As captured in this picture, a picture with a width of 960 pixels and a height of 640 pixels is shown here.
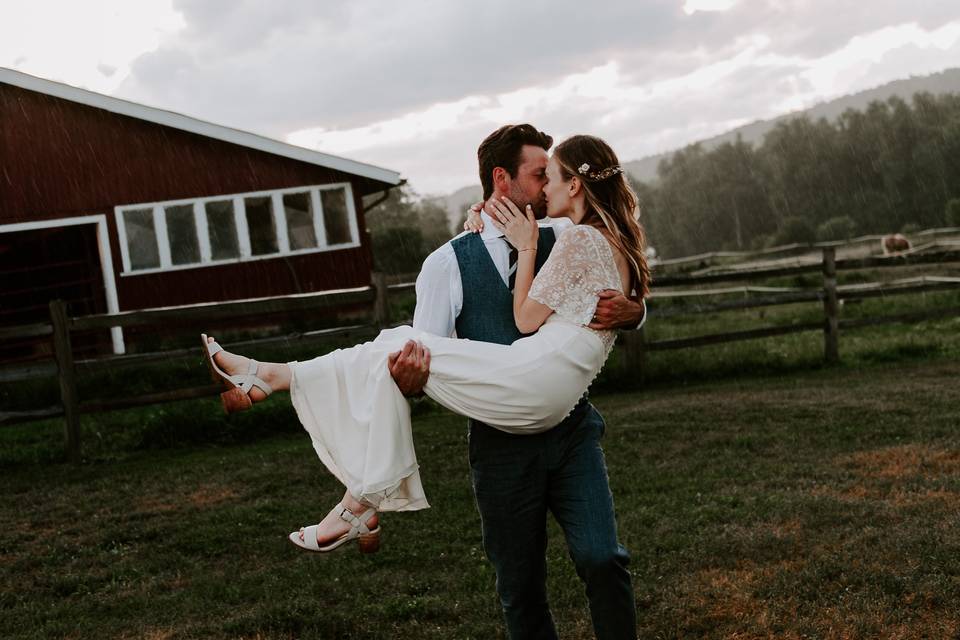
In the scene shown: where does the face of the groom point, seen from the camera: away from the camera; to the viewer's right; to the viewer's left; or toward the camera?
to the viewer's right

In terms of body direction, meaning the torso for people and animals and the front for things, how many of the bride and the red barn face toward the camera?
1

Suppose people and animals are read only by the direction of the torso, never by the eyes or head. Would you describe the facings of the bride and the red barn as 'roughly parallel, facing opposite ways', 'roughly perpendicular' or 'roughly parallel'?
roughly perpendicular

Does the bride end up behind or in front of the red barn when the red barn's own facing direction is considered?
in front

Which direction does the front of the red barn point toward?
toward the camera
